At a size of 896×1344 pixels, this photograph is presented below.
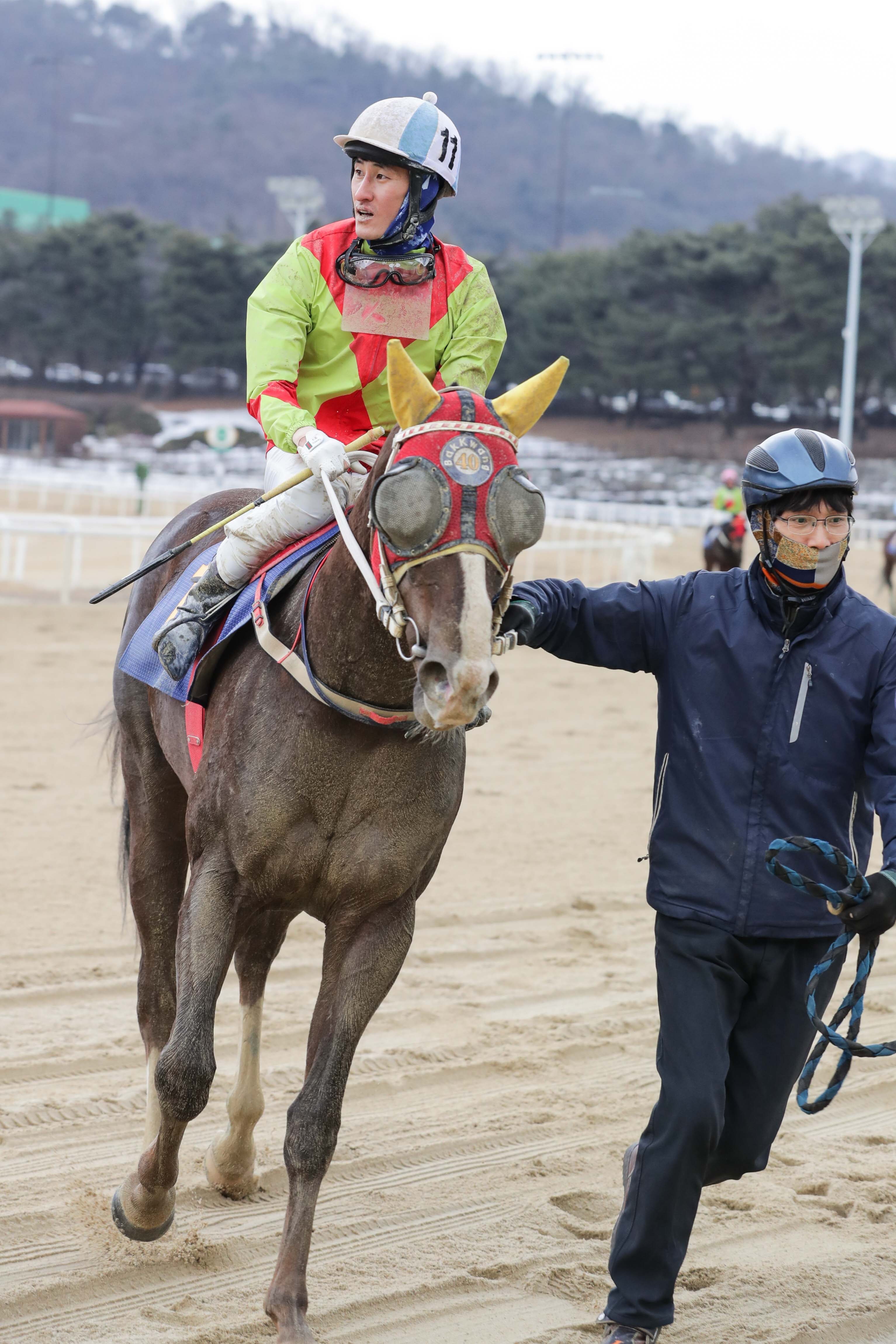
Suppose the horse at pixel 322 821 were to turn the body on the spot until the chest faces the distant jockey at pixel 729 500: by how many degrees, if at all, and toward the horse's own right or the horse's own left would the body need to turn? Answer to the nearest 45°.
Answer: approximately 135° to the horse's own left

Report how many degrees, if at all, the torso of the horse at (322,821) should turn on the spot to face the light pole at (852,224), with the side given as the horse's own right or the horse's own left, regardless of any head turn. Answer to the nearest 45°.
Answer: approximately 135° to the horse's own left

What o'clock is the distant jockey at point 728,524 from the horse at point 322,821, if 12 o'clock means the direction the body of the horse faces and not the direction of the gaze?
The distant jockey is roughly at 8 o'clock from the horse.

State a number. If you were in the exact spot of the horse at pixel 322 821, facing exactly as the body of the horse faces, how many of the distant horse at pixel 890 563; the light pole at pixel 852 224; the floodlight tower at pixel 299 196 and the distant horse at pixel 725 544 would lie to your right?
0

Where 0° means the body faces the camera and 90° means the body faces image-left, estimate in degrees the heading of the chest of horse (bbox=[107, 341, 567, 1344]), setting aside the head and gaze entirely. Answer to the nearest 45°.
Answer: approximately 315°

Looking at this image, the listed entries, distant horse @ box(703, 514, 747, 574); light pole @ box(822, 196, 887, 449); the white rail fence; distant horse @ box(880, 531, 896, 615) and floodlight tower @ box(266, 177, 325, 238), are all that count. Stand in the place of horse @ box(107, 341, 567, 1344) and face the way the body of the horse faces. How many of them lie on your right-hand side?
0

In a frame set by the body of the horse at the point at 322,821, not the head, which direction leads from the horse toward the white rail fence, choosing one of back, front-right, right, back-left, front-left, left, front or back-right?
back-left

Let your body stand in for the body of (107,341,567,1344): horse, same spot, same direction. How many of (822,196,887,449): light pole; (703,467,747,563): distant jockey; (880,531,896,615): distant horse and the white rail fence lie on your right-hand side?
0

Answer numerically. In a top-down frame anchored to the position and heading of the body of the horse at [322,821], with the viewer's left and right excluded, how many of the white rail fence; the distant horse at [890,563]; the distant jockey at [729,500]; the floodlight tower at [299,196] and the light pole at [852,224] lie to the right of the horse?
0

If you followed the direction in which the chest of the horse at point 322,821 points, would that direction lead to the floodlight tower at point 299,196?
no

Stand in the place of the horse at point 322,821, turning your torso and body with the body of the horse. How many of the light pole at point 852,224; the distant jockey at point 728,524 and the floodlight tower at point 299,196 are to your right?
0

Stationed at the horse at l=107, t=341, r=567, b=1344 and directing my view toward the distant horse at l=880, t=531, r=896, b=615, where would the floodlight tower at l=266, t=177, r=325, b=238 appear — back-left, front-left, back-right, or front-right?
front-left

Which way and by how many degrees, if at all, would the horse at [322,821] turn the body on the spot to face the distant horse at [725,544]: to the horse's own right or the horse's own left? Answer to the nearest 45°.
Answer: approximately 135° to the horse's own left
